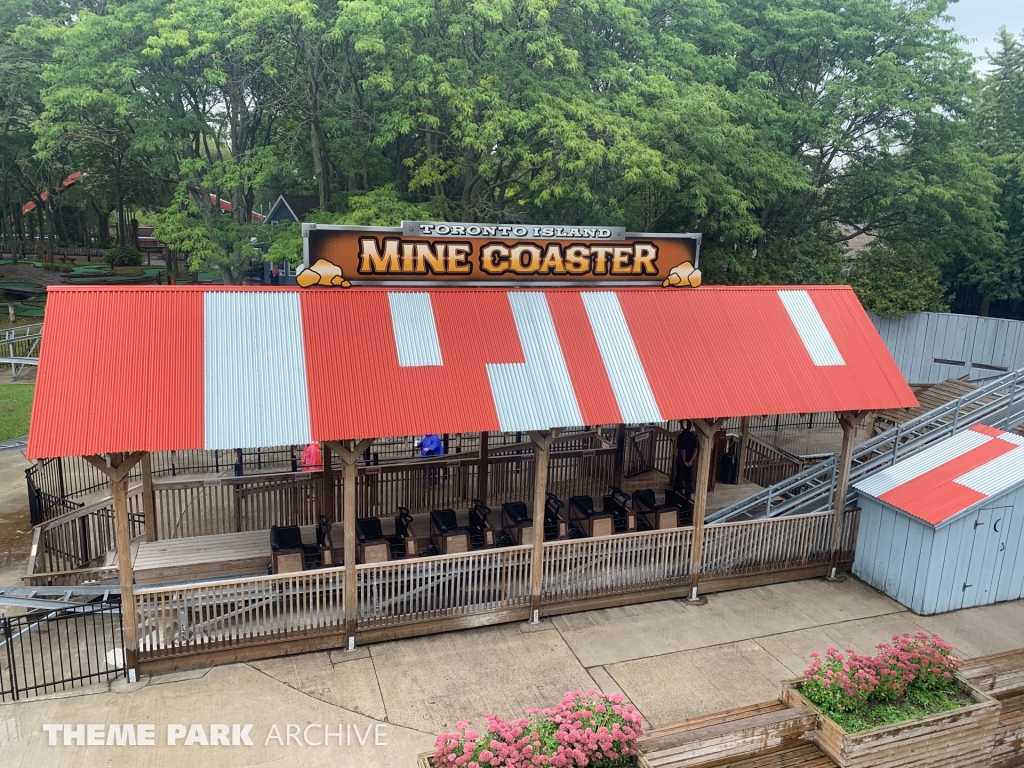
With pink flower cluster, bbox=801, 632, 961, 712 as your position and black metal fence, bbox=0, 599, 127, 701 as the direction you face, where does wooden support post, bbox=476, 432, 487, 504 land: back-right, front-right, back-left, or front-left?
front-right

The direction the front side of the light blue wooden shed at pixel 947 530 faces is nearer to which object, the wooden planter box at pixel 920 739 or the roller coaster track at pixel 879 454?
the wooden planter box

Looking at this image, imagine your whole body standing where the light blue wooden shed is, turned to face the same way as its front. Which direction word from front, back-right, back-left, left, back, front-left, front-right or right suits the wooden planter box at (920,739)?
front-right

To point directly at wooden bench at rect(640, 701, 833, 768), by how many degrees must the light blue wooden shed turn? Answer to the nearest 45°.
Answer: approximately 45° to its right

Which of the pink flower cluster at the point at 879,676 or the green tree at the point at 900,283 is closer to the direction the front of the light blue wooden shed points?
the pink flower cluster

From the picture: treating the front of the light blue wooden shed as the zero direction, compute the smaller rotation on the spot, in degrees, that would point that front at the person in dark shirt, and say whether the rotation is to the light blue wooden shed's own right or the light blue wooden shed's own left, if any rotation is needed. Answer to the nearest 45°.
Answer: approximately 135° to the light blue wooden shed's own right

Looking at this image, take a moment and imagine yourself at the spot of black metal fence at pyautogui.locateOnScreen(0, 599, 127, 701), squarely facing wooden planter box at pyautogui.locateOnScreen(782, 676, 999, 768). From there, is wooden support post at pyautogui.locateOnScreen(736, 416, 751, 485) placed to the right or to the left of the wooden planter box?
left

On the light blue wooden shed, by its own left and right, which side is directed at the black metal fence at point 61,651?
right

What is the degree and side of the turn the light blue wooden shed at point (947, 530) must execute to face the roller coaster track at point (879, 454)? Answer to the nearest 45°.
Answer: approximately 180°

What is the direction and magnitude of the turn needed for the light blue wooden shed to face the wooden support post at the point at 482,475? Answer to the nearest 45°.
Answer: approximately 135° to its right

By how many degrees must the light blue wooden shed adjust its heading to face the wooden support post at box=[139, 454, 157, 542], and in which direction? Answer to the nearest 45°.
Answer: approximately 90° to its right

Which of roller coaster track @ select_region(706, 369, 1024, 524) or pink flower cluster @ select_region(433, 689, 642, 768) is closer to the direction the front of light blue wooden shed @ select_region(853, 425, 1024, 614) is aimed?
the pink flower cluster
